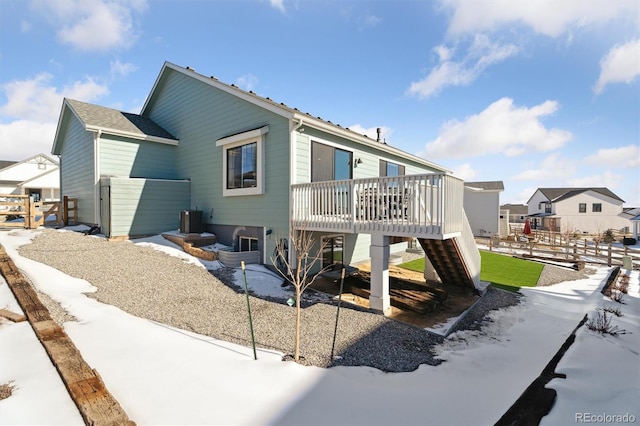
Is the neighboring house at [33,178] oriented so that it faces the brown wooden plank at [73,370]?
yes

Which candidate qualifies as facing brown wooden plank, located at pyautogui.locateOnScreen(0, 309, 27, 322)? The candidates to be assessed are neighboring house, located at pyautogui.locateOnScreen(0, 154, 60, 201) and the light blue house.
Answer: the neighboring house

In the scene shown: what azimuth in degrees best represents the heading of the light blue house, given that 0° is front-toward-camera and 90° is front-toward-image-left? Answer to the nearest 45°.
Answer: approximately 135°

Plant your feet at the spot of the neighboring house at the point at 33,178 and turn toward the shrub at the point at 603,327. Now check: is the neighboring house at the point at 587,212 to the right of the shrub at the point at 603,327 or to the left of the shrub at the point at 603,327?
left

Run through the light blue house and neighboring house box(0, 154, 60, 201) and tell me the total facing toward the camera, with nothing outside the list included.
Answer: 1

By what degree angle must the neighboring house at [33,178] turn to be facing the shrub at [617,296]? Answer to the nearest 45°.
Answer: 0° — it already faces it

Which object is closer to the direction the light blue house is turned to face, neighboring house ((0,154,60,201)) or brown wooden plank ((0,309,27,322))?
the neighboring house

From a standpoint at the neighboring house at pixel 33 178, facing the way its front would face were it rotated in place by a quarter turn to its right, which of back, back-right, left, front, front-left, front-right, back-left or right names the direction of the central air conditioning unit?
left

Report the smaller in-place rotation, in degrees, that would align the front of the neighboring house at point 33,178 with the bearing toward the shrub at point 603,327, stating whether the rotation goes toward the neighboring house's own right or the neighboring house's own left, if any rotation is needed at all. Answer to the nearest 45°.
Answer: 0° — it already faces it

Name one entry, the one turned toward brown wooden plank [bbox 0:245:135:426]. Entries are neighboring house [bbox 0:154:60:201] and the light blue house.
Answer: the neighboring house

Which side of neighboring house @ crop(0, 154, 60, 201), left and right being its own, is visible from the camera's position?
front

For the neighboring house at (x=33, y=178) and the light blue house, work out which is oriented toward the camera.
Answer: the neighboring house

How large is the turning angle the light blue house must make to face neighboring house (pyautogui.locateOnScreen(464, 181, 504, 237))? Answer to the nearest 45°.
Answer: approximately 90° to its right

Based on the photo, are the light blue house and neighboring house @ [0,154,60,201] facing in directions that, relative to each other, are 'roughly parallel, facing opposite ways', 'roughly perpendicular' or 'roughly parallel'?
roughly parallel, facing opposite ways

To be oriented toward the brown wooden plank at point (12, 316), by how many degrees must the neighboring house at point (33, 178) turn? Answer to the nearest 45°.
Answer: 0° — it already faces it
